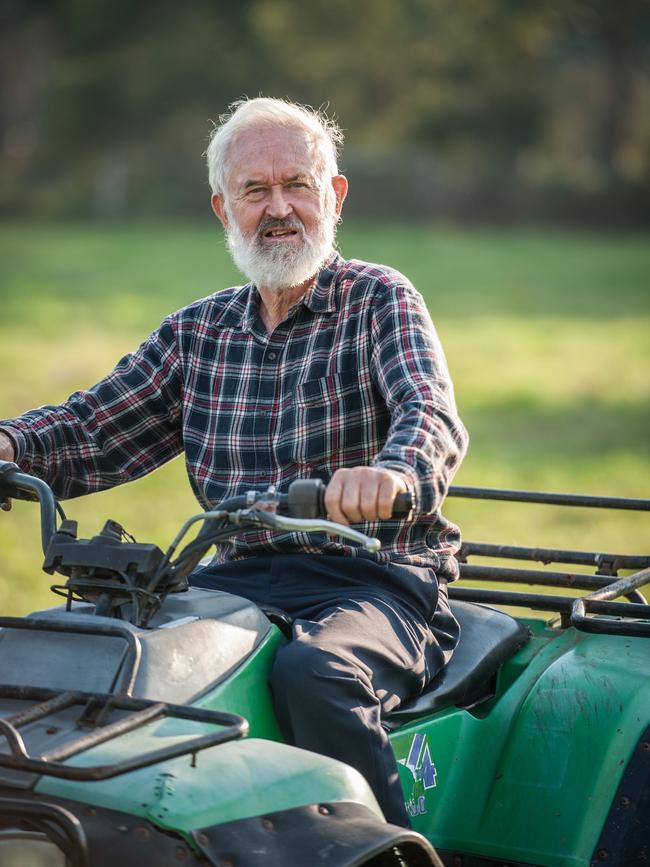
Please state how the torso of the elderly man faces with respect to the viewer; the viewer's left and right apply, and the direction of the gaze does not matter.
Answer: facing the viewer and to the left of the viewer

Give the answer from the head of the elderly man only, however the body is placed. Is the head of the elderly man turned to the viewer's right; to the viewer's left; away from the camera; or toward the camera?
toward the camera
